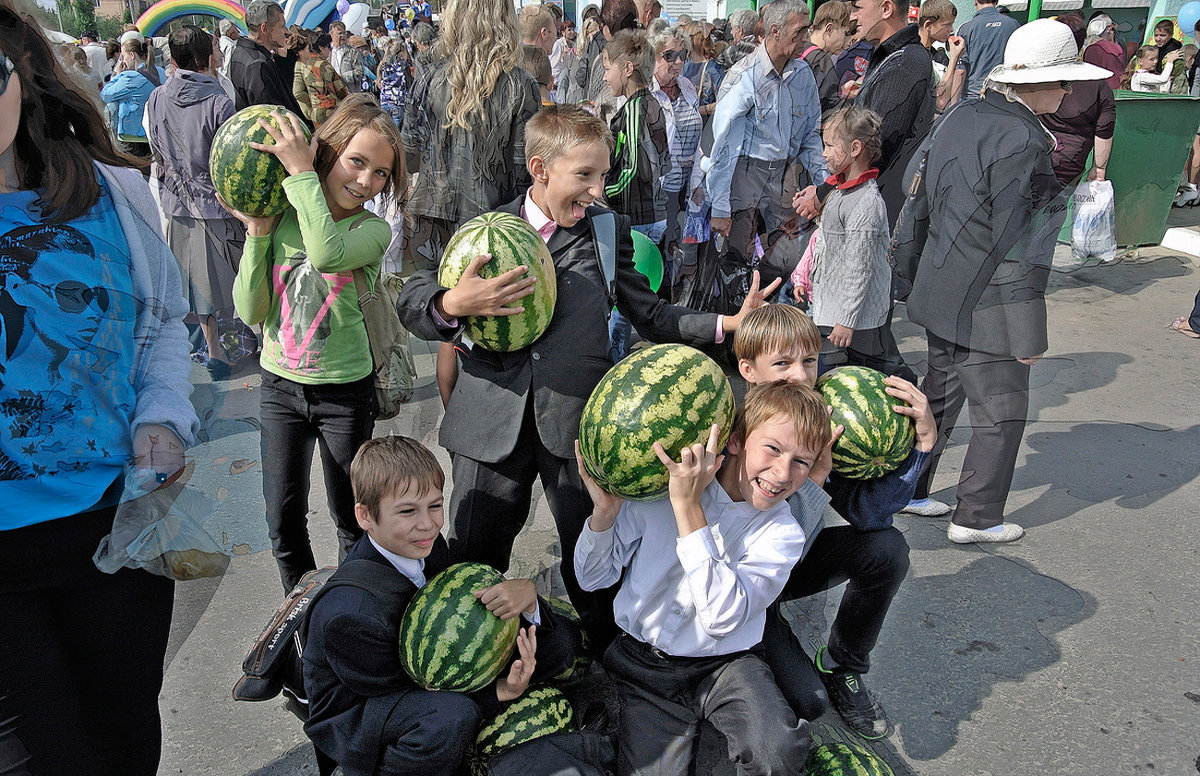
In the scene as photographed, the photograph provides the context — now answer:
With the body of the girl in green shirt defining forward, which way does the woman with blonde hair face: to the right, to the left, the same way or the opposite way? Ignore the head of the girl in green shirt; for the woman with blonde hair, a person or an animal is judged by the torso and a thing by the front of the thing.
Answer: the opposite way

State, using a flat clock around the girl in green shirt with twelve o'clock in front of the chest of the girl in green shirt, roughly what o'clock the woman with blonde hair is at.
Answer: The woman with blonde hair is roughly at 7 o'clock from the girl in green shirt.

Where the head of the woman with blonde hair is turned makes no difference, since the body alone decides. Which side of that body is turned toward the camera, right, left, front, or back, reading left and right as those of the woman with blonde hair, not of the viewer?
back

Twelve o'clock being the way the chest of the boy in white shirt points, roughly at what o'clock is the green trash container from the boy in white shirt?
The green trash container is roughly at 7 o'clock from the boy in white shirt.

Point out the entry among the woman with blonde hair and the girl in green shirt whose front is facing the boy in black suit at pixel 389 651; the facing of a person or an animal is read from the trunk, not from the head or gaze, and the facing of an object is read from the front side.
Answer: the girl in green shirt

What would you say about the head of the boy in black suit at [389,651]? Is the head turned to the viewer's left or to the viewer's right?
to the viewer's right

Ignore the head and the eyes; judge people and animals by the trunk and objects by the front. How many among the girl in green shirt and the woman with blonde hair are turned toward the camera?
1

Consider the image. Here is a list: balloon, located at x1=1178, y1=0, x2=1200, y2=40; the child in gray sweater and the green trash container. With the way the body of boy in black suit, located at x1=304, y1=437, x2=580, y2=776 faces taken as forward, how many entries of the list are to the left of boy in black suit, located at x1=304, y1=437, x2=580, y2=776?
3

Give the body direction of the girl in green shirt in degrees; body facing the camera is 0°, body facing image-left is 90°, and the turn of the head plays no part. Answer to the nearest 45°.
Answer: approximately 0°

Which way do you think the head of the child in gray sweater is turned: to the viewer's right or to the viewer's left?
to the viewer's left

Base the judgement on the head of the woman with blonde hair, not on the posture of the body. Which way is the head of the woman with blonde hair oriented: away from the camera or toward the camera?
away from the camera
